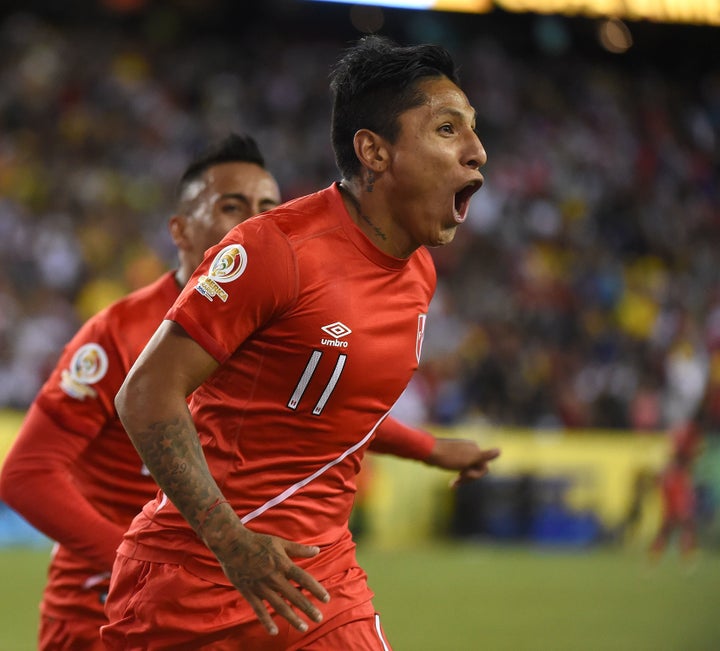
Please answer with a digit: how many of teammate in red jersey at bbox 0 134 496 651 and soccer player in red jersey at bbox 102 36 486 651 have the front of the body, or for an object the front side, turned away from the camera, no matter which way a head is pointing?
0

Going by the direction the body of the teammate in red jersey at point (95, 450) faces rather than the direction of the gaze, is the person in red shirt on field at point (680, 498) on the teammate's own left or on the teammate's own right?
on the teammate's own left

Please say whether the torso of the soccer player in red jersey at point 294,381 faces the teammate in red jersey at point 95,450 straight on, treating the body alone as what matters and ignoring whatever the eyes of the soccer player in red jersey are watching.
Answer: no

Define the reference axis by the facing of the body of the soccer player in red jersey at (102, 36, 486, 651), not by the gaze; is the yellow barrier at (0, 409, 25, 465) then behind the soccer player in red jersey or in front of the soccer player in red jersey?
behind

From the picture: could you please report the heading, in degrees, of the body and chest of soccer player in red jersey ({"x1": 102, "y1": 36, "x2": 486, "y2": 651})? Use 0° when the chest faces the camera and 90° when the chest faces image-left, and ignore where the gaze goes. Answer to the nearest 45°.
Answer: approximately 315°

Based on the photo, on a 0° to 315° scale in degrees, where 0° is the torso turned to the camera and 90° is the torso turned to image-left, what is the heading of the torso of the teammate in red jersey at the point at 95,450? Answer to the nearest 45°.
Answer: approximately 315°

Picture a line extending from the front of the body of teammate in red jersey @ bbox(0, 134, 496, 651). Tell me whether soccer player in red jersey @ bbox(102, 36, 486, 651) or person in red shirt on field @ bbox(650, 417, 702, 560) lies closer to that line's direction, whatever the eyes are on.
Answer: the soccer player in red jersey

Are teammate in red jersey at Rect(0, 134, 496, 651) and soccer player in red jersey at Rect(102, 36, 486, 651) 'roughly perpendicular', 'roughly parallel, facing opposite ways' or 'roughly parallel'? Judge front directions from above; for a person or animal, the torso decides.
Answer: roughly parallel

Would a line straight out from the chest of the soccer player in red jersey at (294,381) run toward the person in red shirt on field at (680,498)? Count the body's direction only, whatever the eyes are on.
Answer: no
